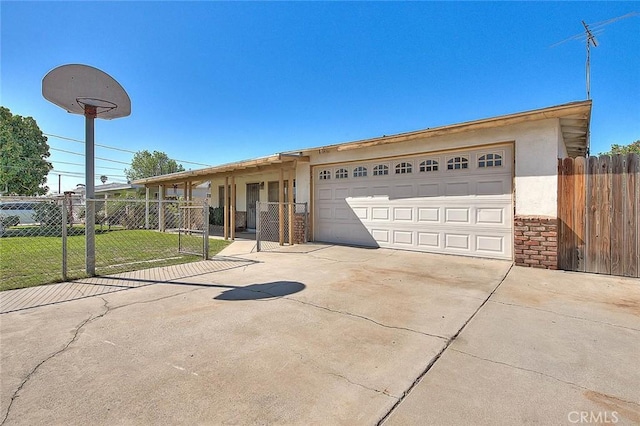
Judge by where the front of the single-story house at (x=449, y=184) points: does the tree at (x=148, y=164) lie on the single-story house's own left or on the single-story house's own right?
on the single-story house's own right

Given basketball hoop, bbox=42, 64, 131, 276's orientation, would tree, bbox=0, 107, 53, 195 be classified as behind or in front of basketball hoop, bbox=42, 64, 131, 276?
behind

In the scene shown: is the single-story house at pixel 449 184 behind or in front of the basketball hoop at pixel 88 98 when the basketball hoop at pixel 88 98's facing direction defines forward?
in front

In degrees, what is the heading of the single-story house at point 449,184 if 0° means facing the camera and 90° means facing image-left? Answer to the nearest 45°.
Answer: approximately 45°

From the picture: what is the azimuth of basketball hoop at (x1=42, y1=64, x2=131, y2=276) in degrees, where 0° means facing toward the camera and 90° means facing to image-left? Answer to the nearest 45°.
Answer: approximately 315°

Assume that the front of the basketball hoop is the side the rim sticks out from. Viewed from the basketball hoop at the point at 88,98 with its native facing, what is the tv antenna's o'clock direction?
The tv antenna is roughly at 11 o'clock from the basketball hoop.

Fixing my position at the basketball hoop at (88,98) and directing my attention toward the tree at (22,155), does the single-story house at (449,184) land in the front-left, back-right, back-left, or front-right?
back-right

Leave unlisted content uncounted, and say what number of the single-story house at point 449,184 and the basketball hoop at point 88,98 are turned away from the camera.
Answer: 0

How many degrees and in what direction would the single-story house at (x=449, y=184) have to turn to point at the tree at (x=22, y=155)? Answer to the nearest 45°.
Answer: approximately 45° to its right

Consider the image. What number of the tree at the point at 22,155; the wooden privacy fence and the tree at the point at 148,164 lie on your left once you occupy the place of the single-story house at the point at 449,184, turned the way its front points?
1

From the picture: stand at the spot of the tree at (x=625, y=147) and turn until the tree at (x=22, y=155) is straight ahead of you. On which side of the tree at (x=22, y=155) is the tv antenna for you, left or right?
left

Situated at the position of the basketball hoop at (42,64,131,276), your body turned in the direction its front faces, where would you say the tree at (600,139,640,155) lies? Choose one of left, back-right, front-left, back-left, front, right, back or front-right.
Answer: front-left

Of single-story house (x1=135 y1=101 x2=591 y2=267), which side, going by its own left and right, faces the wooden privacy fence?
left

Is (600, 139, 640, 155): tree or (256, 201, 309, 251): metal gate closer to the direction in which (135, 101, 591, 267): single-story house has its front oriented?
the metal gate
